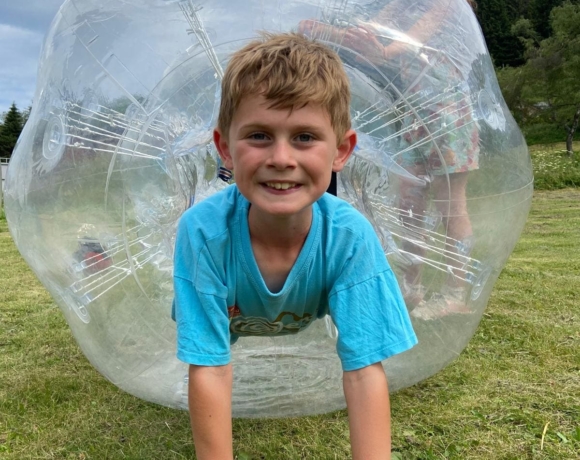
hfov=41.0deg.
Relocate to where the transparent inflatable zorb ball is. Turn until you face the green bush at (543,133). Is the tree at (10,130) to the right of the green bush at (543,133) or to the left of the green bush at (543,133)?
left

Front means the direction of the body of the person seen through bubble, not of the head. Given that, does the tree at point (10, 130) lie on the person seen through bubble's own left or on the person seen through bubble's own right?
on the person seen through bubble's own right

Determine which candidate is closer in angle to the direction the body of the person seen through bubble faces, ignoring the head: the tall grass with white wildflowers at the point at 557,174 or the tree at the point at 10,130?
the tree

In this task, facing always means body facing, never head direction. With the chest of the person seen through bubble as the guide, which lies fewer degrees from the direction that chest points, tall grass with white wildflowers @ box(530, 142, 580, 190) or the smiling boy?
the smiling boy

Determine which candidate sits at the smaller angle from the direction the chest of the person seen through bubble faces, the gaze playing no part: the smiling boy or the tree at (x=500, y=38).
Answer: the smiling boy
